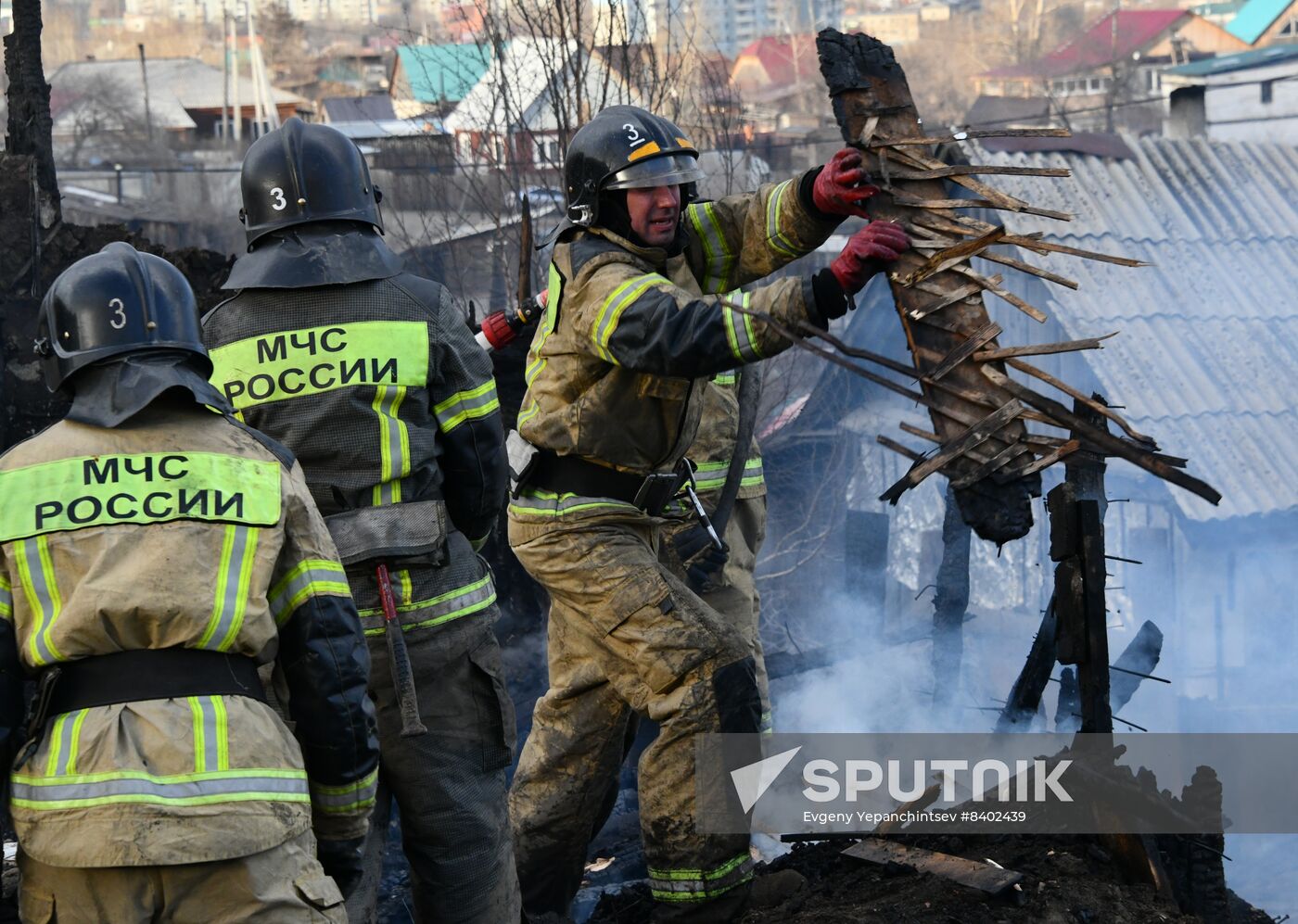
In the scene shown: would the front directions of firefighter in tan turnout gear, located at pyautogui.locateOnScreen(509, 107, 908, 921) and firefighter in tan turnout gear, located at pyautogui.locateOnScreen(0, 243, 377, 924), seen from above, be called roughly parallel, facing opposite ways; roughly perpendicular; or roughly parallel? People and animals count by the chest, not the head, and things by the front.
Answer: roughly perpendicular

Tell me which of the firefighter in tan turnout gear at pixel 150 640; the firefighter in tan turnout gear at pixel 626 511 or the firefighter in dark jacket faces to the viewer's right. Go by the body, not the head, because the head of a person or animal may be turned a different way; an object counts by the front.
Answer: the firefighter in tan turnout gear at pixel 626 511

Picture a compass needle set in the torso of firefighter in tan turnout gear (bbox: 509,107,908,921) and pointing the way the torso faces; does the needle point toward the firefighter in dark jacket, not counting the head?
no

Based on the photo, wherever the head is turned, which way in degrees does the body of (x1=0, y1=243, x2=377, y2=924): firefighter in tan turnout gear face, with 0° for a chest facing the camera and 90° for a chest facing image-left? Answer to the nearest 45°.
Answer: approximately 180°

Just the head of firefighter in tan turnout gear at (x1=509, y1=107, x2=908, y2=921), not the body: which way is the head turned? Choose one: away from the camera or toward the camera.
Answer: toward the camera

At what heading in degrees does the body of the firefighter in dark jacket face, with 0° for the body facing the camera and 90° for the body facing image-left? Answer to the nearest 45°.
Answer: approximately 180°

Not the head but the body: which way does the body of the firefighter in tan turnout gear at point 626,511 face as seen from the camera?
to the viewer's right

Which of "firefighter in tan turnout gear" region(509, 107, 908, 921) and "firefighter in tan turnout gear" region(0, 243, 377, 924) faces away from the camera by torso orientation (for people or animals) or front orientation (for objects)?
"firefighter in tan turnout gear" region(0, 243, 377, 924)

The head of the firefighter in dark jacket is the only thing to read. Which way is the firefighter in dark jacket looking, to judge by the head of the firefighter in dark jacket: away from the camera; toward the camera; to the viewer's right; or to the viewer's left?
away from the camera

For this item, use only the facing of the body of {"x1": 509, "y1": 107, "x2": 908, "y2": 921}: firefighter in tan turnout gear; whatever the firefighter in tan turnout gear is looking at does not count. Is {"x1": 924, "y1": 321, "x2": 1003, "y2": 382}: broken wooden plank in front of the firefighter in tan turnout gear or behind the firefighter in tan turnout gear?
in front

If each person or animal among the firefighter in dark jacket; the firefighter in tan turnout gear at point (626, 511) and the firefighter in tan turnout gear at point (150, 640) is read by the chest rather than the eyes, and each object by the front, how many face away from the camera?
2

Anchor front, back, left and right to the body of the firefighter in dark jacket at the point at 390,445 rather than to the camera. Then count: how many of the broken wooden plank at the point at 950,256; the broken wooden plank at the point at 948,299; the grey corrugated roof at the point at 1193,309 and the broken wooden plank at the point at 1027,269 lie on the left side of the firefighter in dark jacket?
0

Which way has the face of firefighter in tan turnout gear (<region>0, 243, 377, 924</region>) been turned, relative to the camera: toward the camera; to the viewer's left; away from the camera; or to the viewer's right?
away from the camera

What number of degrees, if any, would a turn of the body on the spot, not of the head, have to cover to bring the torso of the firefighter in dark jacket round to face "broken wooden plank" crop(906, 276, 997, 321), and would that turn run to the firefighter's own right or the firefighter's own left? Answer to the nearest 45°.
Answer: approximately 90° to the firefighter's own right
